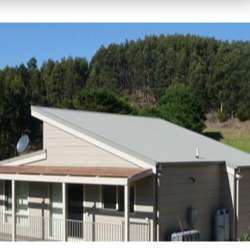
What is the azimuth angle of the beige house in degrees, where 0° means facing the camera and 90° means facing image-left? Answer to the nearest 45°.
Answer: approximately 45°
